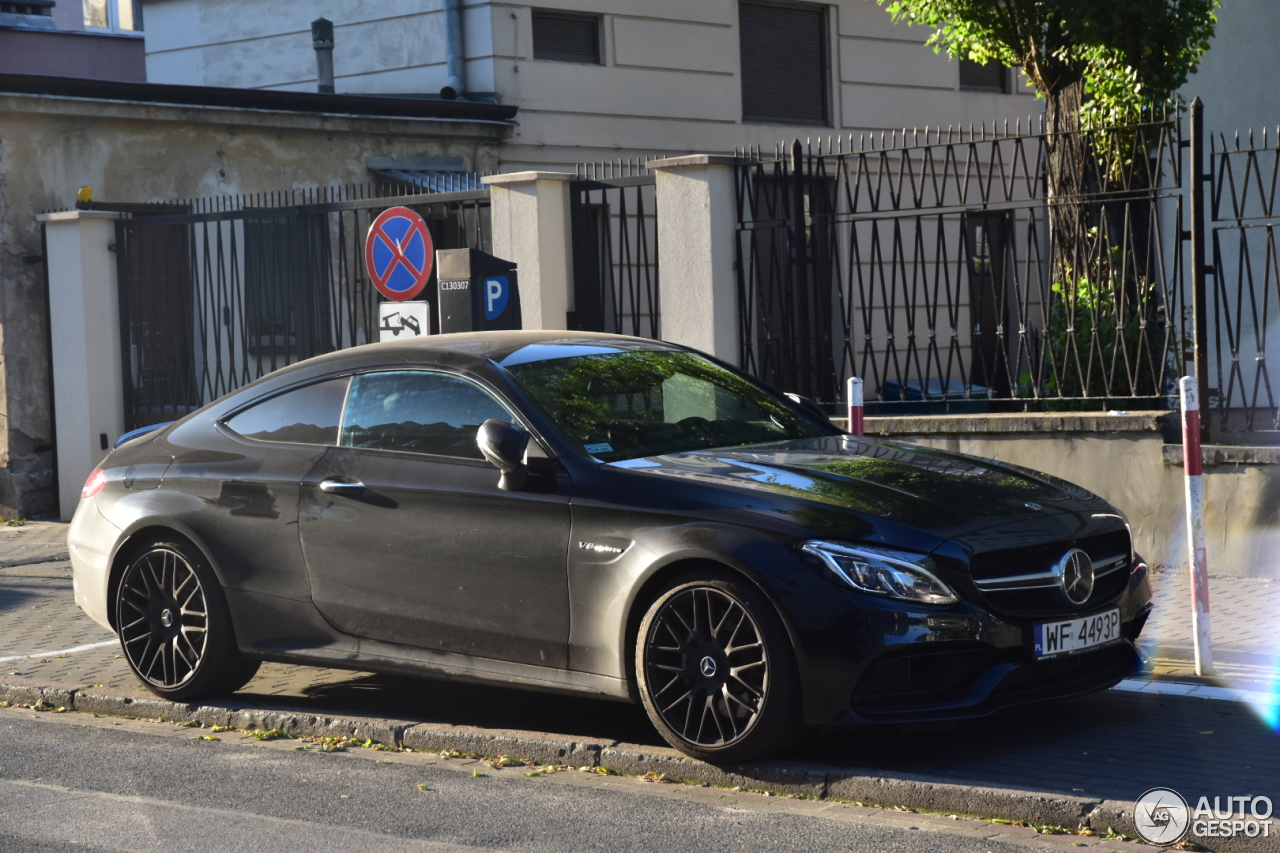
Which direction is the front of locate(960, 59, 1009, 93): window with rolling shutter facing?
toward the camera

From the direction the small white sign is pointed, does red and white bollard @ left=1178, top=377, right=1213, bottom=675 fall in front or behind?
in front

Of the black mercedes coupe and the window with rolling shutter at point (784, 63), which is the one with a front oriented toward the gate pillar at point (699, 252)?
the window with rolling shutter

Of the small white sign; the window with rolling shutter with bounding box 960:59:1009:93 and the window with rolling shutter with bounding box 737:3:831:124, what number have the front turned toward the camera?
3

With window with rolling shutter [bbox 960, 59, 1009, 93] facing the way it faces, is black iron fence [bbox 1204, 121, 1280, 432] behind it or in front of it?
in front

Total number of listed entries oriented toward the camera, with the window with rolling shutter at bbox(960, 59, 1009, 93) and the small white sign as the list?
2

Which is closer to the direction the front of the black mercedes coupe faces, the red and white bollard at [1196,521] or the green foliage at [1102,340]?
the red and white bollard

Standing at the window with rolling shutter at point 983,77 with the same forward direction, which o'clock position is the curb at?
The curb is roughly at 12 o'clock from the window with rolling shutter.

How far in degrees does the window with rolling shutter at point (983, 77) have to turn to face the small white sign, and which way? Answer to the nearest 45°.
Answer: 0° — it already faces it

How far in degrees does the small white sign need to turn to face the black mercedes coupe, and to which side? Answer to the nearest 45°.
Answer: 0° — it already faces it

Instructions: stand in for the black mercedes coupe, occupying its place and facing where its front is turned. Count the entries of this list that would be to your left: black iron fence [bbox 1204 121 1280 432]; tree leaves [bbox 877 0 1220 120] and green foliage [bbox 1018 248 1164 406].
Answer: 3

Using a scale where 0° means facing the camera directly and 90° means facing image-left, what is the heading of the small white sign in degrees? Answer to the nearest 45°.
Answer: approximately 0°

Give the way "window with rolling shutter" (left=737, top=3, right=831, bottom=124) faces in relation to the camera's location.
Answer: facing the viewer

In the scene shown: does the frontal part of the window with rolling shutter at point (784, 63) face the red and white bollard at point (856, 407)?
yes

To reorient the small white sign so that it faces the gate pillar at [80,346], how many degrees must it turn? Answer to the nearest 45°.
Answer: approximately 135° to its right

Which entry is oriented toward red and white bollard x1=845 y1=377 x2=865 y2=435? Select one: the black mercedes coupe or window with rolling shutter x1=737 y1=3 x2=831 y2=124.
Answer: the window with rolling shutter
